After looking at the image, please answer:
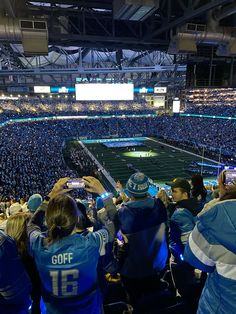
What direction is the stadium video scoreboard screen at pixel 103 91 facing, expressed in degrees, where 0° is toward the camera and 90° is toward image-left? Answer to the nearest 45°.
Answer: approximately 0°

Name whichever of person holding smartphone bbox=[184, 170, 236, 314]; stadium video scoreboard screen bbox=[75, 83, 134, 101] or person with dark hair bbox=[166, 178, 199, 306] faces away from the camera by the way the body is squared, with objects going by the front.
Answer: the person holding smartphone

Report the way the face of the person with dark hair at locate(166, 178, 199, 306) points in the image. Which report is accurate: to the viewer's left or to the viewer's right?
to the viewer's left

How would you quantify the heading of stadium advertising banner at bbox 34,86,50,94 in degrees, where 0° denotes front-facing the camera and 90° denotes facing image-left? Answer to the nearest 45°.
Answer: approximately 0°

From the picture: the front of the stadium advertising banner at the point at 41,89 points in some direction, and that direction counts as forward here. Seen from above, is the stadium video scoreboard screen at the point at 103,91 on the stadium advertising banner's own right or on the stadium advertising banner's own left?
on the stadium advertising banner's own left

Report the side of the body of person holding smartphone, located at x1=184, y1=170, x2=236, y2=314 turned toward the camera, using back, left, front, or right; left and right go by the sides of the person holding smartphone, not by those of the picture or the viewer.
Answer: back

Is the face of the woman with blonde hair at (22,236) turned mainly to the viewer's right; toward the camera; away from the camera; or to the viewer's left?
away from the camera

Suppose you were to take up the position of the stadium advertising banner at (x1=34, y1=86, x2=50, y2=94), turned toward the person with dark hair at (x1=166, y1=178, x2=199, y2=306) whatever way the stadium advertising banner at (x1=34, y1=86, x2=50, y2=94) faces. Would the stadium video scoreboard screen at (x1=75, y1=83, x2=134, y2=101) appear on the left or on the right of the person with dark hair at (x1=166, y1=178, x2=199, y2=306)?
left

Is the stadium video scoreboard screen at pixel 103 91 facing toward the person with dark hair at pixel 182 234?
yes

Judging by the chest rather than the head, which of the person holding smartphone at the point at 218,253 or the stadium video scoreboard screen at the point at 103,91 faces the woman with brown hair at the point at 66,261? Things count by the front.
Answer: the stadium video scoreboard screen

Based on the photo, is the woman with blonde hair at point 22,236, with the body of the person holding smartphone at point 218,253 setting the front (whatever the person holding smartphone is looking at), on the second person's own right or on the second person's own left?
on the second person's own left
